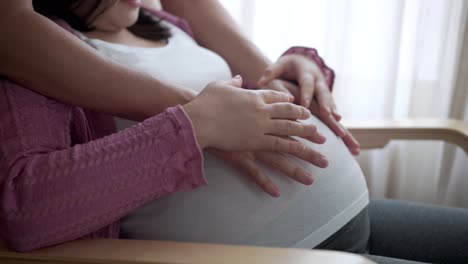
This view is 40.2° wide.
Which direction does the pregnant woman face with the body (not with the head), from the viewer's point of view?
to the viewer's right
